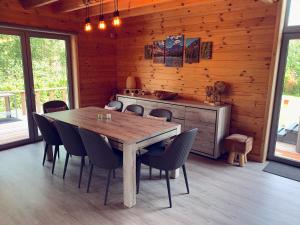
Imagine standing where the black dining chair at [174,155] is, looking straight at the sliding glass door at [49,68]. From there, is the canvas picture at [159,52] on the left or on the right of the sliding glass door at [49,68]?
right

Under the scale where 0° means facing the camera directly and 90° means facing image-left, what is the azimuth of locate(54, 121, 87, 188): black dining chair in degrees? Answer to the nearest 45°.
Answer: approximately 225°

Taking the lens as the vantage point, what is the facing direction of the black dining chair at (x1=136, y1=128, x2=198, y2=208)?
facing away from the viewer and to the left of the viewer

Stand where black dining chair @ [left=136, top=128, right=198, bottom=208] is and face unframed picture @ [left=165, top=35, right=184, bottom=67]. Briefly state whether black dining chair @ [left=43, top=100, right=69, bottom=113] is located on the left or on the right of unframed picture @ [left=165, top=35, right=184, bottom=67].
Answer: left

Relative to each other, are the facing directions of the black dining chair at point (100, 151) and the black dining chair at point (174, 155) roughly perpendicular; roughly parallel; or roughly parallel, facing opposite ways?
roughly perpendicular

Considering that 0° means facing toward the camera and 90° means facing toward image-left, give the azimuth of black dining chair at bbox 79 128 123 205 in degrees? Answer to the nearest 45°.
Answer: approximately 225°

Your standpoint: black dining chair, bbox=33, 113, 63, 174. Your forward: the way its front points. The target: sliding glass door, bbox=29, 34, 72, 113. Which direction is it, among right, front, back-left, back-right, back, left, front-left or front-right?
front-left

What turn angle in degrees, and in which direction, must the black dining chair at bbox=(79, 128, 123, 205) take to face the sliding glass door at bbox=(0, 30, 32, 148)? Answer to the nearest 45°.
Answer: approximately 90° to its left

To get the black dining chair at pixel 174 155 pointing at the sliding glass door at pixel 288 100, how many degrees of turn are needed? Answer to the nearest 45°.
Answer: approximately 90° to its right

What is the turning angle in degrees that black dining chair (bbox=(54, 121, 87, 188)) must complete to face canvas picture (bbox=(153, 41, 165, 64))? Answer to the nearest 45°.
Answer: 0° — it already faces it

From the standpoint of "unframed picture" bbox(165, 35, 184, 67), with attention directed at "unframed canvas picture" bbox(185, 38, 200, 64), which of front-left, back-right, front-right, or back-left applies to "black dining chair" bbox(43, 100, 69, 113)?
back-right
